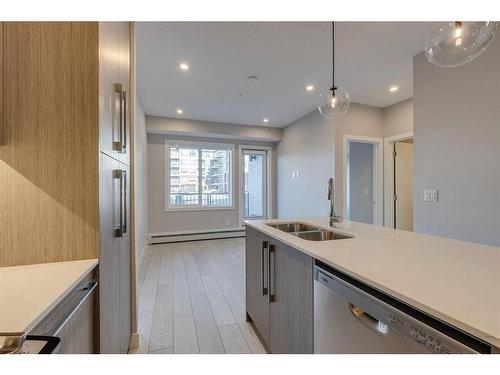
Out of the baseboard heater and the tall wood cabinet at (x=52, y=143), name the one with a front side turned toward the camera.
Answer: the baseboard heater

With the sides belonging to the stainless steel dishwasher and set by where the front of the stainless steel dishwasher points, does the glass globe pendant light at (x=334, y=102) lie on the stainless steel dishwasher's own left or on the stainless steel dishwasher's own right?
on the stainless steel dishwasher's own right

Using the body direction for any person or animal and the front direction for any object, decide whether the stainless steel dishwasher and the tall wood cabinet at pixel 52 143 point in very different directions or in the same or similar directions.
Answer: very different directions

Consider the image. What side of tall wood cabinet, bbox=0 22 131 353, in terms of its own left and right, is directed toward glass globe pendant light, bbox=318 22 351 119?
front

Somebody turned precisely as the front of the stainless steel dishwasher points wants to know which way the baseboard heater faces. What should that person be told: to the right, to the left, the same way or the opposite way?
to the left

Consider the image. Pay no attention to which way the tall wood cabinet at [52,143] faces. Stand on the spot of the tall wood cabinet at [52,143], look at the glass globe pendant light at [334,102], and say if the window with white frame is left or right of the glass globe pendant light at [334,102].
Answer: left

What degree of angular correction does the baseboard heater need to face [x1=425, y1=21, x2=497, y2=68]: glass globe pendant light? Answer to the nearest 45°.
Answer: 0° — it already faces it

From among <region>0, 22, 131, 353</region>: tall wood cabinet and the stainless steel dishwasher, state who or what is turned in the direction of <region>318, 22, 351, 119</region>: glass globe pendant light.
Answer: the tall wood cabinet

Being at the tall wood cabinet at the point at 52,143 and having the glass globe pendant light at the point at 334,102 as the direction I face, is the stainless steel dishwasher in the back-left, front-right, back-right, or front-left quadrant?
front-right

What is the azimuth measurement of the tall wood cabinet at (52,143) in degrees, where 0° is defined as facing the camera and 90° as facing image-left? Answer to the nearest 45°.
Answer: approximately 270°

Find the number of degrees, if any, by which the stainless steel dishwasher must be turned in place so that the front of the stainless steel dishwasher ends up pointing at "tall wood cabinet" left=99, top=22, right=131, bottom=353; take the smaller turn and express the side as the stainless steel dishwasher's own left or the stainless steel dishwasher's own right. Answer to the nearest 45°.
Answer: approximately 45° to the stainless steel dishwasher's own right

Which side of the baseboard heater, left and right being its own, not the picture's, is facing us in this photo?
front
